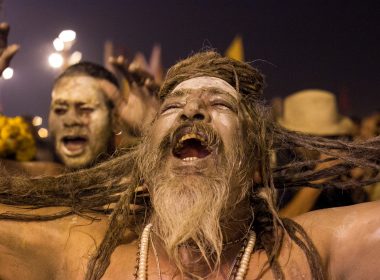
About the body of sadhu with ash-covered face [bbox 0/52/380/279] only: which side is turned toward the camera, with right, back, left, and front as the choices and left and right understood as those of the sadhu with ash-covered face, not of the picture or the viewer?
front

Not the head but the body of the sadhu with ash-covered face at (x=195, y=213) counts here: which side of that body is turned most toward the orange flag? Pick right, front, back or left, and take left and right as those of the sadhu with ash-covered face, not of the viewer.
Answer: back

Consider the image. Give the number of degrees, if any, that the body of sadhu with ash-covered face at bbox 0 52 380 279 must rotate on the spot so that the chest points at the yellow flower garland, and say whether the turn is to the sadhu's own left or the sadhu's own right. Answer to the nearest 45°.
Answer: approximately 135° to the sadhu's own right
